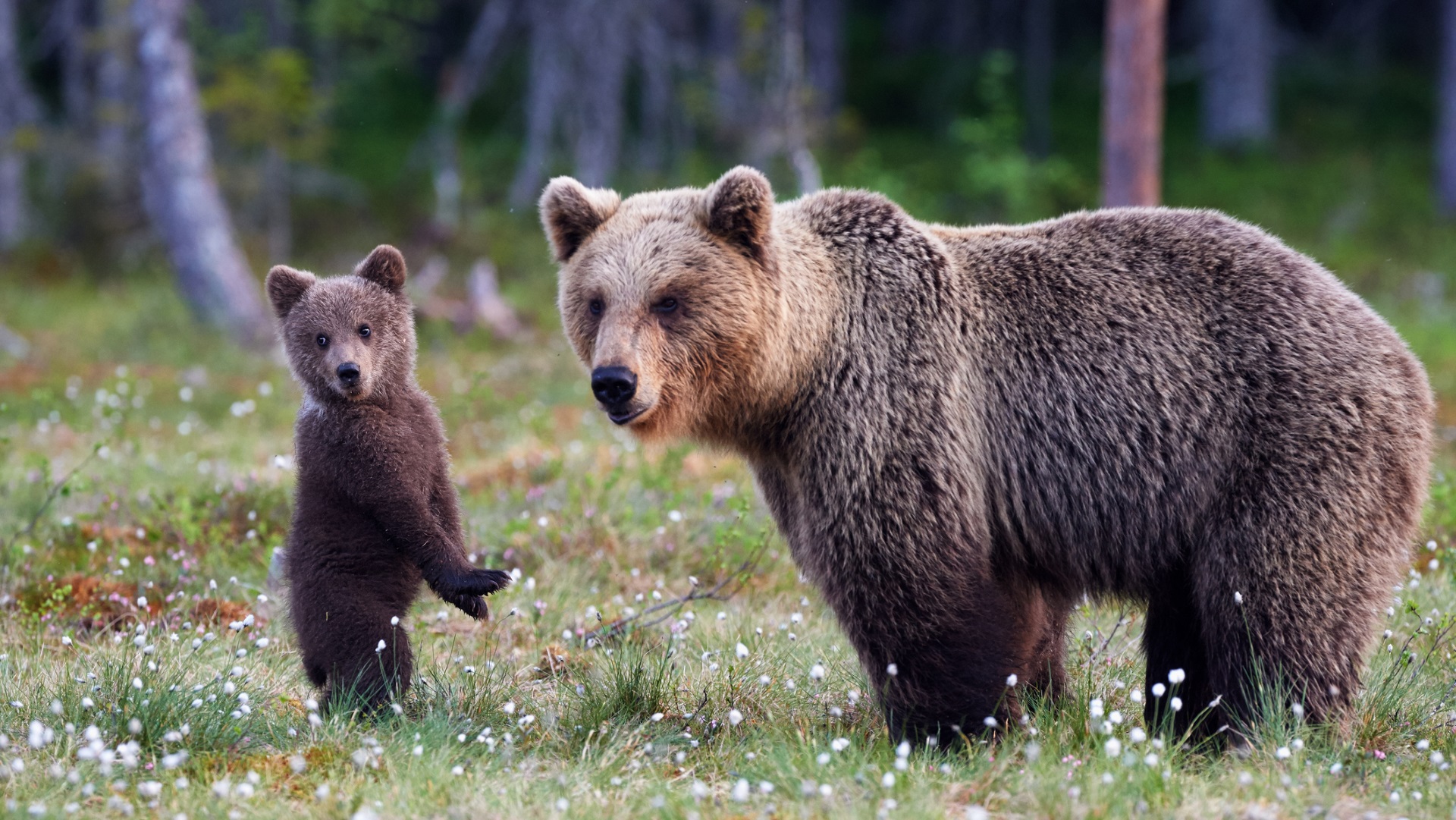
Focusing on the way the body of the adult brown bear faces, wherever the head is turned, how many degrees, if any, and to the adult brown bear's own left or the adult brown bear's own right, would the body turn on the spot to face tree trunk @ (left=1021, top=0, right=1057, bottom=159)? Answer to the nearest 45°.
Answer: approximately 90° to the adult brown bear's own right

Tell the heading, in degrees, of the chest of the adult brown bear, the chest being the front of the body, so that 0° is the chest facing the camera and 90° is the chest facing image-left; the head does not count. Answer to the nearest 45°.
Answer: approximately 90°
